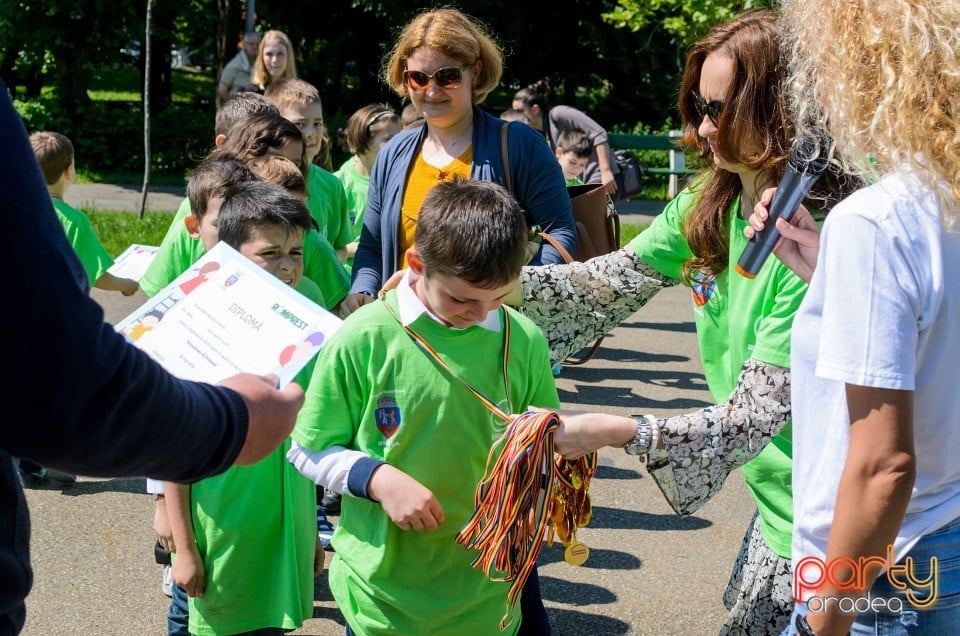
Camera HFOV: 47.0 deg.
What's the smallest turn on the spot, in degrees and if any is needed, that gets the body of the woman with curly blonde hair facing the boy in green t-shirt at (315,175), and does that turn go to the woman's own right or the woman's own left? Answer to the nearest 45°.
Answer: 0° — they already face them

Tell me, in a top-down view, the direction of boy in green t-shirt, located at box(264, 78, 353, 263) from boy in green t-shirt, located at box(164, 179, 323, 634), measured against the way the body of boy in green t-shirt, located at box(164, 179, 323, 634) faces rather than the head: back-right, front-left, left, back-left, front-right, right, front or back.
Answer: back-left

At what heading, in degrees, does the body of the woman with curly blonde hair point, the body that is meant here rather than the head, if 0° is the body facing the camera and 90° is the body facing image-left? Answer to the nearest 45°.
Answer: approximately 135°

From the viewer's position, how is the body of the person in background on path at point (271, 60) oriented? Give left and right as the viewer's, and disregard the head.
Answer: facing the viewer

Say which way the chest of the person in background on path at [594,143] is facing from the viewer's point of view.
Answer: to the viewer's left

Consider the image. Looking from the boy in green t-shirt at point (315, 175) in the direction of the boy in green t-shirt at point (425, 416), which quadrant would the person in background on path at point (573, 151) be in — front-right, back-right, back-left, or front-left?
back-left

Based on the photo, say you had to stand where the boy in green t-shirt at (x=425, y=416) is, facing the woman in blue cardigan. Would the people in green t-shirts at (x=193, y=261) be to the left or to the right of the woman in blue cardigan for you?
left

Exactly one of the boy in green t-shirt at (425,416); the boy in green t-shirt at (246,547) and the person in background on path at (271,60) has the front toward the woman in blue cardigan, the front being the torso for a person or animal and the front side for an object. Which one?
the person in background on path

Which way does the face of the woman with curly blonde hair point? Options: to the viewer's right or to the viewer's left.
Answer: to the viewer's left

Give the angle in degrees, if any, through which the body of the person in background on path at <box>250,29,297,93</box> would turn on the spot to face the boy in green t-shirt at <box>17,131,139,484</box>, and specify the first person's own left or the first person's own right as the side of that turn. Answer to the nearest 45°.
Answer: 0° — they already face them

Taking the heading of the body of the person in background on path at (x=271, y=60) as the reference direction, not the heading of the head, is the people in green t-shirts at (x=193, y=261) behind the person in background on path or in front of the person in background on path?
in front

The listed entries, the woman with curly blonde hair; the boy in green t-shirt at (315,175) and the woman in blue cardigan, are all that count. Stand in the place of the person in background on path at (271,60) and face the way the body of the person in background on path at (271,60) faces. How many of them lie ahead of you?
3

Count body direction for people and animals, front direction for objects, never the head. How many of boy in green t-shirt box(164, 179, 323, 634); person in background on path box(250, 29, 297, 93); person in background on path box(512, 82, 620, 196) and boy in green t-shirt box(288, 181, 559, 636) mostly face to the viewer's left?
1

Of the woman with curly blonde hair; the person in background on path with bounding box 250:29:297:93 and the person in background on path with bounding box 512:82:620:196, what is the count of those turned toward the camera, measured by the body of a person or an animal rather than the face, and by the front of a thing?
1

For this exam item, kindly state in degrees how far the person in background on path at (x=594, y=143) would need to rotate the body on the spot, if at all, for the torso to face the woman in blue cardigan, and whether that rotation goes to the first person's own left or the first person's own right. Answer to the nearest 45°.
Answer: approximately 90° to the first person's own left

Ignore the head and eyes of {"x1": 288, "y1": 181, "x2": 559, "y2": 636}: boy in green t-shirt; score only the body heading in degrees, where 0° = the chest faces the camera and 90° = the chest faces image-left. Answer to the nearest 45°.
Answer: approximately 315°

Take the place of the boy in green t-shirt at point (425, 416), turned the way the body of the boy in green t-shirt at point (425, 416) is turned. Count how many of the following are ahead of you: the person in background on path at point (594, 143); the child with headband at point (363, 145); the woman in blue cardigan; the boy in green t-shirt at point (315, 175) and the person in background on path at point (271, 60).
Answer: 0

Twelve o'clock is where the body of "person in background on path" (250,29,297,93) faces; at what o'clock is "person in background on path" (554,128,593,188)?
"person in background on path" (554,128,593,188) is roughly at 9 o'clock from "person in background on path" (250,29,297,93).
